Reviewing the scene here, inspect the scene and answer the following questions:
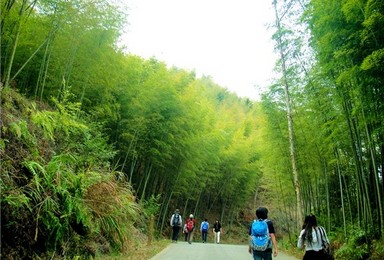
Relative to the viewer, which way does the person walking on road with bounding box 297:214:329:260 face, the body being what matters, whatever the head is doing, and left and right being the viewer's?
facing away from the viewer

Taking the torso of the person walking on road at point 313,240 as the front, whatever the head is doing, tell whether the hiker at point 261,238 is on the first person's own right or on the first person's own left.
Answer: on the first person's own left

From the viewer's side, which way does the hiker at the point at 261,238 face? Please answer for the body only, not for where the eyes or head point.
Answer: away from the camera

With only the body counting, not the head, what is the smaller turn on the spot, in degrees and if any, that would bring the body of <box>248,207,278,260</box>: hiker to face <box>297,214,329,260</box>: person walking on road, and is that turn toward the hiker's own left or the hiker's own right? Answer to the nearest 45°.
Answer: approximately 90° to the hiker's own right

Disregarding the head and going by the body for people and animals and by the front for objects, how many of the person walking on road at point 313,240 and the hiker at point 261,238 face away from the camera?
2
